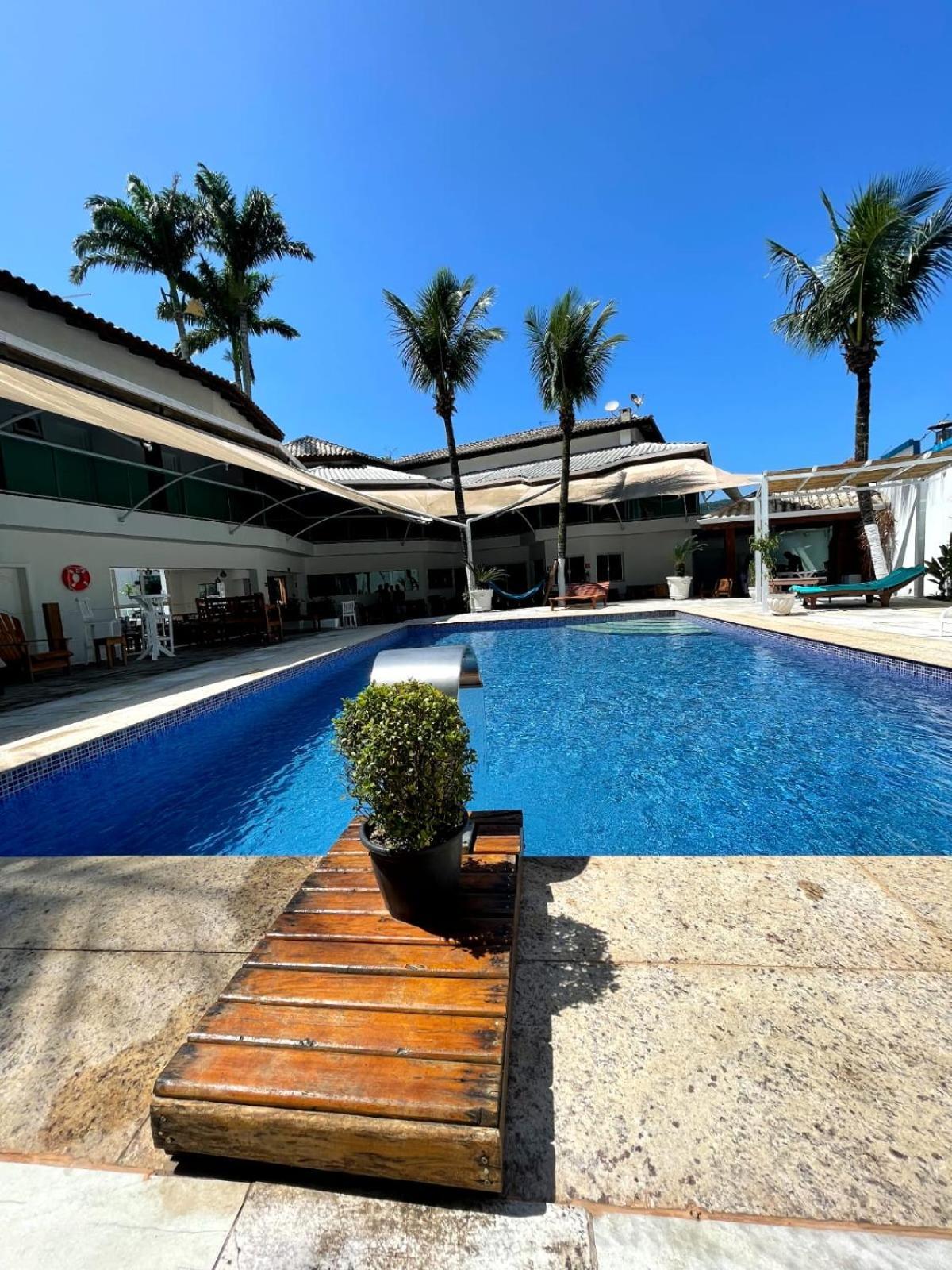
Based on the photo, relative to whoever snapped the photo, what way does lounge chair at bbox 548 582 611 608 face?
facing the viewer and to the left of the viewer

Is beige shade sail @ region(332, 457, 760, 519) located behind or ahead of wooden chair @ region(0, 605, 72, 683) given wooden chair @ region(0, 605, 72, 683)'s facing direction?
ahead

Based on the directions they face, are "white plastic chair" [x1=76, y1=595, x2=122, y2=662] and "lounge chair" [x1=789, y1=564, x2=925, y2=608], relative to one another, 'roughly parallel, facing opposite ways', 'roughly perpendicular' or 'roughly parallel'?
roughly parallel, facing opposite ways

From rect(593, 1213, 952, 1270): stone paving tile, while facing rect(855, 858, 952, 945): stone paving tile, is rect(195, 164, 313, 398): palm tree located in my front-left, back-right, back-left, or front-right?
front-left

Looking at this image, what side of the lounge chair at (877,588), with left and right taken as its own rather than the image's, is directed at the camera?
left

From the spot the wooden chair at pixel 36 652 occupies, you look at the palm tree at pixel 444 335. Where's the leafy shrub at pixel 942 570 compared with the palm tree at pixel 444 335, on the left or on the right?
right

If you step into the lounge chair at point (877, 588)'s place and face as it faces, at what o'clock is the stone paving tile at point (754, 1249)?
The stone paving tile is roughly at 9 o'clock from the lounge chair.

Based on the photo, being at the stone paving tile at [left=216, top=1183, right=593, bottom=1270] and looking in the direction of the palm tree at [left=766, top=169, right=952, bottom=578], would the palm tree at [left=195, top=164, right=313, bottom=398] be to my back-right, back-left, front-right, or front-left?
front-left

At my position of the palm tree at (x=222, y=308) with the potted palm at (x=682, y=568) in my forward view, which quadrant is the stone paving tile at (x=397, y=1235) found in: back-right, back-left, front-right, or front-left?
front-right
